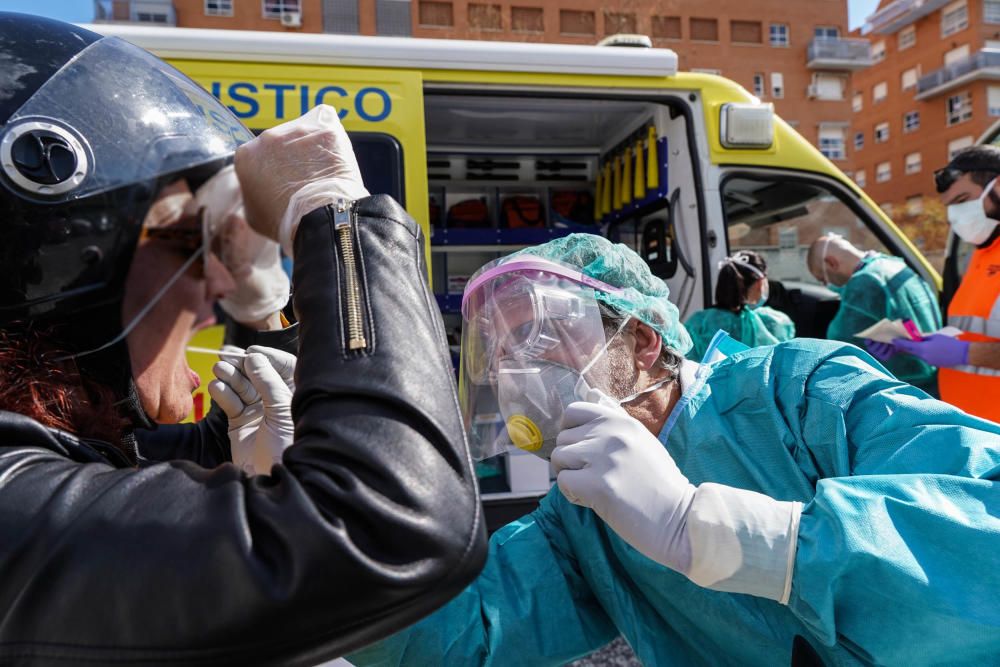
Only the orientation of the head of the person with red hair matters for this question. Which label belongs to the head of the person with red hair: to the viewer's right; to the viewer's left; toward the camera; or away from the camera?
to the viewer's right

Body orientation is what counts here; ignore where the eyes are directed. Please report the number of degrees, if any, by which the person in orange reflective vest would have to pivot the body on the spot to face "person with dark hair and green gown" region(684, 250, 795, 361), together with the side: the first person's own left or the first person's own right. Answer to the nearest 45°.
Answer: approximately 45° to the first person's own right

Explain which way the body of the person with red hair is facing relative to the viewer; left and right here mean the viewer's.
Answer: facing to the right of the viewer

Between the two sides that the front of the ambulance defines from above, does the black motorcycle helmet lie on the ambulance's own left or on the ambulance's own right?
on the ambulance's own right

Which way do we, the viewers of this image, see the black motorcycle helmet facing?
facing to the right of the viewer

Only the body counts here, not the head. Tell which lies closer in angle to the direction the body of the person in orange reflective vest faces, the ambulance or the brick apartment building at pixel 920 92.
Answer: the ambulance

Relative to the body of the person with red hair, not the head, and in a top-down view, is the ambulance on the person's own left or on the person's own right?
on the person's own left

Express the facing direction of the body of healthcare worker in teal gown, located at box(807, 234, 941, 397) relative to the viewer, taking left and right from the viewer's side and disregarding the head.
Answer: facing to the left of the viewer

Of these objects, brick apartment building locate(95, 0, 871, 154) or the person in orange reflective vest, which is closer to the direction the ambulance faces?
the person in orange reflective vest

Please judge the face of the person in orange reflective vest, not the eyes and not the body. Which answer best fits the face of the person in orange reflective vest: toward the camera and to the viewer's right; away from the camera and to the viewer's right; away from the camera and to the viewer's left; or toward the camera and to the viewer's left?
toward the camera and to the viewer's left

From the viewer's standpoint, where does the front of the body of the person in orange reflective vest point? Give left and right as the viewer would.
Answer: facing the viewer and to the left of the viewer

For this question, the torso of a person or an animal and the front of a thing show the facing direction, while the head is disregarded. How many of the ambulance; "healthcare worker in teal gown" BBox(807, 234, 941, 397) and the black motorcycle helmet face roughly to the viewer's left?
1

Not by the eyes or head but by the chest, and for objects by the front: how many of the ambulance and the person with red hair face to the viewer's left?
0

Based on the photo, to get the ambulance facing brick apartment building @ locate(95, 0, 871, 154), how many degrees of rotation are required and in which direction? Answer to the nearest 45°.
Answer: approximately 90° to its left

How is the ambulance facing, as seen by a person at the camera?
facing to the right of the viewer

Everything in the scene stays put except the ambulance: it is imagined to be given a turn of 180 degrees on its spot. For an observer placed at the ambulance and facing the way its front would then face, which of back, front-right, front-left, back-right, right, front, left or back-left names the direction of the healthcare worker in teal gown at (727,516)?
left

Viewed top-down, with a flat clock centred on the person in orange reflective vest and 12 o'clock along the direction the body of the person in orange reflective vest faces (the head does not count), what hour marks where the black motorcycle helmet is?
The black motorcycle helmet is roughly at 11 o'clock from the person in orange reflective vest.
